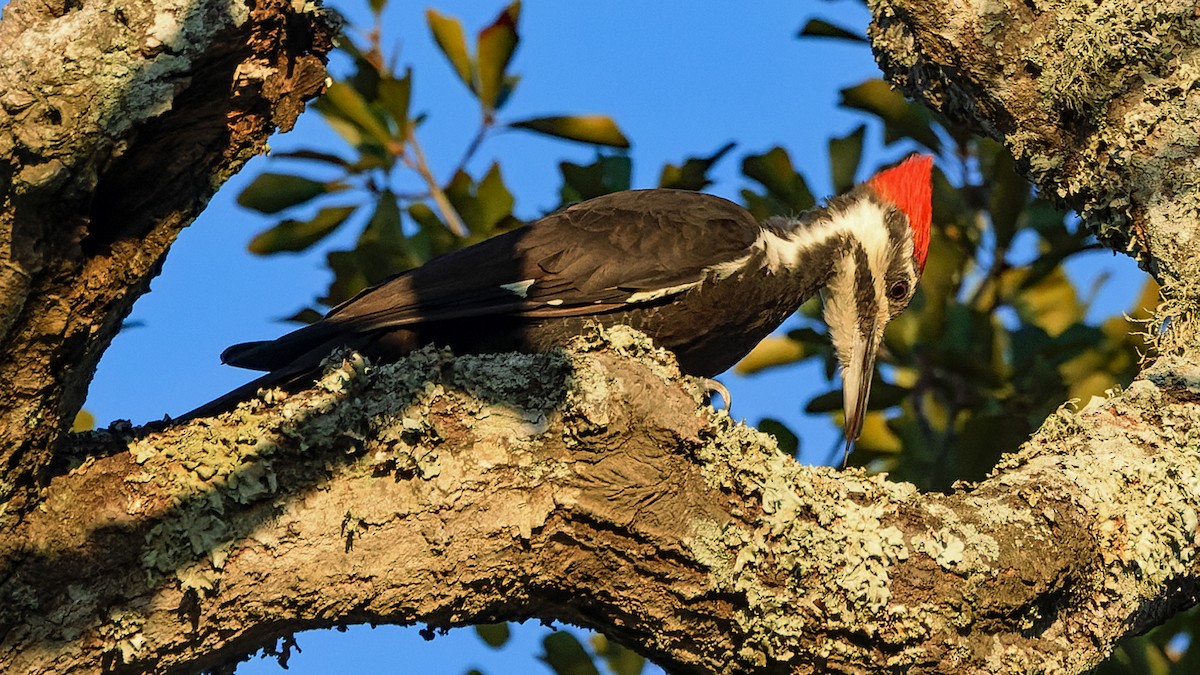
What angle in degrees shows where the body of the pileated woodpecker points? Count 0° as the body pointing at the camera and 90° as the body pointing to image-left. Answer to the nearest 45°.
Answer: approximately 270°

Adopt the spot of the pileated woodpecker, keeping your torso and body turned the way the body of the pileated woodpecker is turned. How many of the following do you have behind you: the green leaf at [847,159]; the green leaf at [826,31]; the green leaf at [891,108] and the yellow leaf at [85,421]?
1

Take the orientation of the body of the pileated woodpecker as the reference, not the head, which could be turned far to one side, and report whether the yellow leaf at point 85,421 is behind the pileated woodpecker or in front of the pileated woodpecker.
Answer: behind

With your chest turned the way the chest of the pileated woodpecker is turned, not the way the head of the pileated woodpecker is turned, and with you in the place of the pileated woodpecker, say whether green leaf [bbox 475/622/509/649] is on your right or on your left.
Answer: on your left

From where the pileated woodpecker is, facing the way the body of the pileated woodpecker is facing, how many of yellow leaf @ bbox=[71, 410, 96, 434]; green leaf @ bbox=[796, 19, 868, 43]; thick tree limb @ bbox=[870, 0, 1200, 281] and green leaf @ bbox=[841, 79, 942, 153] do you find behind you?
1

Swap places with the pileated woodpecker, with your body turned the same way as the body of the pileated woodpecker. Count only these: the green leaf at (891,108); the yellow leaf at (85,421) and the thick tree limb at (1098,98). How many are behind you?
1

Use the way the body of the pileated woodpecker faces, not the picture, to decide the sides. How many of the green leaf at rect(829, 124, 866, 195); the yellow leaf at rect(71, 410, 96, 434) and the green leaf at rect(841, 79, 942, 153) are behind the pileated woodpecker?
1

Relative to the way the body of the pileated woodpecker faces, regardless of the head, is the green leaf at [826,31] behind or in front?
in front

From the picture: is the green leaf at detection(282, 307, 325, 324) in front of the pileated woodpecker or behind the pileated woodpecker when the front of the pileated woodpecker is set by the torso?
behind
